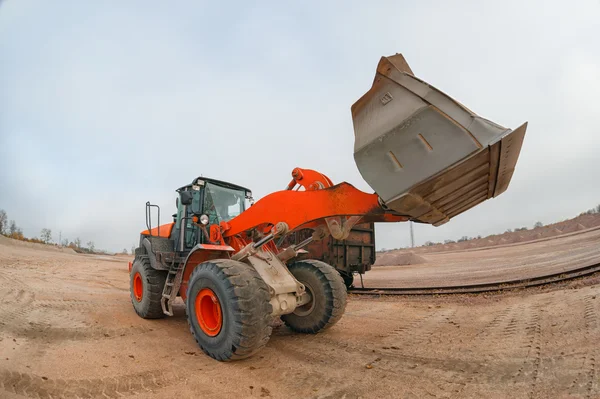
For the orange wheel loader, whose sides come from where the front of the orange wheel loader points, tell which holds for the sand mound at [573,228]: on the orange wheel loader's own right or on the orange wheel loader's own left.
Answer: on the orange wheel loader's own left

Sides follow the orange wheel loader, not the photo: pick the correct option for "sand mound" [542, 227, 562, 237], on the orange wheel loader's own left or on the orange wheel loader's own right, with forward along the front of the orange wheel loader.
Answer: on the orange wheel loader's own left

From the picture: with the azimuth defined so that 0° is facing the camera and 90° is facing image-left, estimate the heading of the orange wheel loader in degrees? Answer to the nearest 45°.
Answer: approximately 315°
